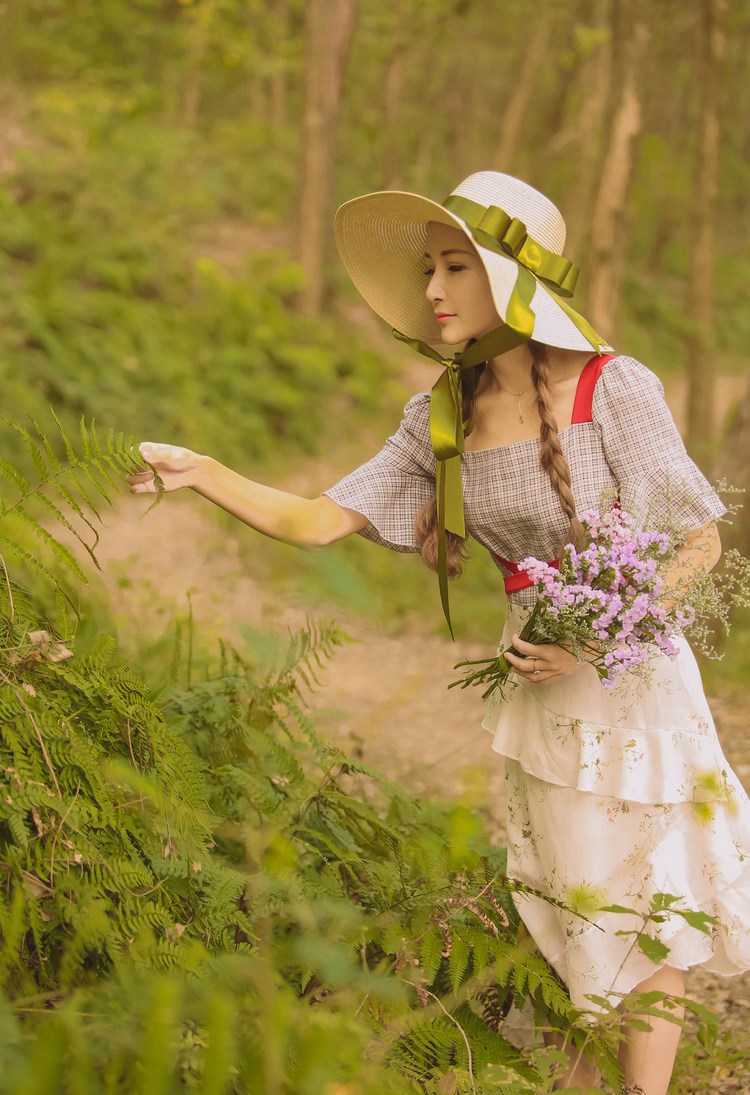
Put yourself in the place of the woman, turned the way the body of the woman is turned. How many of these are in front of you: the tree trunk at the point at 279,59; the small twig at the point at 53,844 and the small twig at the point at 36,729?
2

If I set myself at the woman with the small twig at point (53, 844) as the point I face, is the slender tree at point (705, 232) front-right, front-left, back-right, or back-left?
back-right

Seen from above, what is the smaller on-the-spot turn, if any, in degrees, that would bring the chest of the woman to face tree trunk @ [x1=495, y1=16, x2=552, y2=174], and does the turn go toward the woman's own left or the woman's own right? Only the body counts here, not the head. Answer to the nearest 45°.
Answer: approximately 135° to the woman's own right

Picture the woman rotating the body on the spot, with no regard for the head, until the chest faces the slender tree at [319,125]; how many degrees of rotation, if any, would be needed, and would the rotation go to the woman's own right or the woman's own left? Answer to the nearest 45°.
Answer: approximately 135° to the woman's own right

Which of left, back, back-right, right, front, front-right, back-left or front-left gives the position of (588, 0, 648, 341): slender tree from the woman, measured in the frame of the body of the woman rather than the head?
back-right

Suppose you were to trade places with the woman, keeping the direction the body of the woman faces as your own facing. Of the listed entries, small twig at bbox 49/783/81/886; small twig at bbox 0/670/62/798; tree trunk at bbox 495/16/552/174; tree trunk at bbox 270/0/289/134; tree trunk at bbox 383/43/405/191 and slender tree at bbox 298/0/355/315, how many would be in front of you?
2

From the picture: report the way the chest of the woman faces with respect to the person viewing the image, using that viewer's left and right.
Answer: facing the viewer and to the left of the viewer

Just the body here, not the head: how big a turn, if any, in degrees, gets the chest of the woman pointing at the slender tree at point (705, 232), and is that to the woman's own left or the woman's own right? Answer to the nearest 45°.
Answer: approximately 135° to the woman's own right

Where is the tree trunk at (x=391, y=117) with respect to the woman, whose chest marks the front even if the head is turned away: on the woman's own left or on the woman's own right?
on the woman's own right

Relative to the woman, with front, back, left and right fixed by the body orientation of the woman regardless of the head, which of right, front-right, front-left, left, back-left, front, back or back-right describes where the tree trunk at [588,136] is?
back-right

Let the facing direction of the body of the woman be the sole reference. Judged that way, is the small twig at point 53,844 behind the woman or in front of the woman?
in front

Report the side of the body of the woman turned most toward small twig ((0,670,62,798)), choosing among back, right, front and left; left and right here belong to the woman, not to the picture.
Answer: front
